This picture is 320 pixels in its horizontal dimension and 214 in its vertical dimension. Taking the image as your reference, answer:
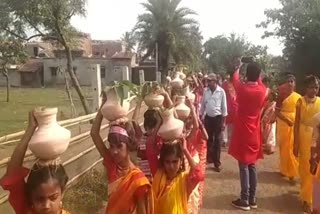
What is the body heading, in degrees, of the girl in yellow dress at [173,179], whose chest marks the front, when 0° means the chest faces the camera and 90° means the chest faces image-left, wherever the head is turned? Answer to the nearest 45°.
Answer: approximately 0°

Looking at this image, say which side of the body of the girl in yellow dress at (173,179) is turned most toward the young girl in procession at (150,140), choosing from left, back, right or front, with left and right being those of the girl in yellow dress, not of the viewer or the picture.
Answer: back

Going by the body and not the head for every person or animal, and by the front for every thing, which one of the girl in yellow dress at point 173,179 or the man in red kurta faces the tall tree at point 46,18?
the man in red kurta

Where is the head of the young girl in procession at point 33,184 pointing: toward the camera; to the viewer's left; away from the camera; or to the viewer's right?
toward the camera

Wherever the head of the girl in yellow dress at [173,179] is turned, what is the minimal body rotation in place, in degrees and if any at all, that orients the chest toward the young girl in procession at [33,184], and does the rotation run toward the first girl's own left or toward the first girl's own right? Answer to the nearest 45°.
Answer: approximately 45° to the first girl's own right

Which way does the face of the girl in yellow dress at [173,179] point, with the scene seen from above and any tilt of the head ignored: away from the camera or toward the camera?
toward the camera

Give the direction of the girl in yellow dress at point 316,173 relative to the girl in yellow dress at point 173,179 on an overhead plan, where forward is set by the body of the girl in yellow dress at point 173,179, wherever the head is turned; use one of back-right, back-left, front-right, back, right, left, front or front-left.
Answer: left

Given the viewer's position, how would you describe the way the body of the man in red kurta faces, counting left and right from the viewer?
facing away from the viewer and to the left of the viewer

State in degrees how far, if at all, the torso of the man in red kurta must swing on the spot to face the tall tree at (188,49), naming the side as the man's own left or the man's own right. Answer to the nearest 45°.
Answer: approximately 45° to the man's own right

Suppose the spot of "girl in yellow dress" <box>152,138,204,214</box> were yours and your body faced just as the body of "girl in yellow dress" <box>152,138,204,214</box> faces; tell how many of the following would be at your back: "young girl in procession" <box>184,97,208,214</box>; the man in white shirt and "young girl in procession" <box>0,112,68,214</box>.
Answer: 2
